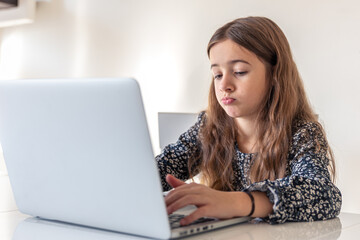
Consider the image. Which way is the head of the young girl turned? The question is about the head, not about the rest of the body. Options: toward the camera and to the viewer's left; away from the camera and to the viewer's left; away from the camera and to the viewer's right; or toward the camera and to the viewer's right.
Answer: toward the camera and to the viewer's left

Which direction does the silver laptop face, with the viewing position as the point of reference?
facing away from the viewer and to the right of the viewer

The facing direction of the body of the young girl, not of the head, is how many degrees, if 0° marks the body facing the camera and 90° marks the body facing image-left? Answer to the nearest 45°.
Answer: approximately 45°
